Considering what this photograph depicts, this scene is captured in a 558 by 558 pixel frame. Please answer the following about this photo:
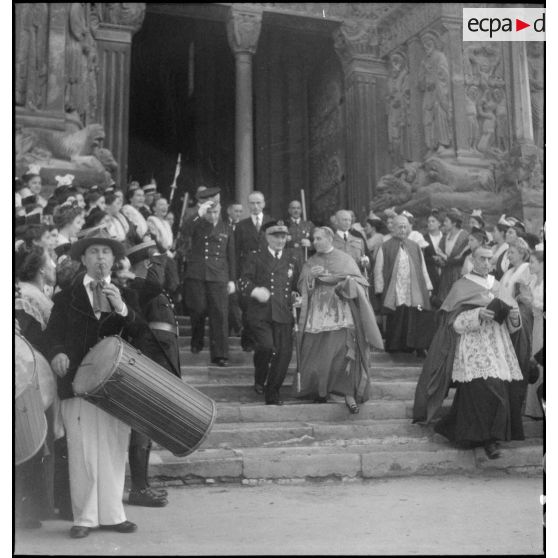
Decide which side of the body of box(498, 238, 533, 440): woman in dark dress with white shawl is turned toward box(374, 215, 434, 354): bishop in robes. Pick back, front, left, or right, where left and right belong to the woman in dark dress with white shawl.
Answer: right

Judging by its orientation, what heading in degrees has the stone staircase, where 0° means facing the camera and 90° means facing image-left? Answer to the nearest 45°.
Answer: approximately 0°

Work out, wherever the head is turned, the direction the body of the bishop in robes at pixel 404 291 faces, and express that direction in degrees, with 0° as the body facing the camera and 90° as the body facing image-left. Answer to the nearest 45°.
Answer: approximately 0°

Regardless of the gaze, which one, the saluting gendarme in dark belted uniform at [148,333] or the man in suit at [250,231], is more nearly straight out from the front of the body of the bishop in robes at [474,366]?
the saluting gendarme in dark belted uniform
